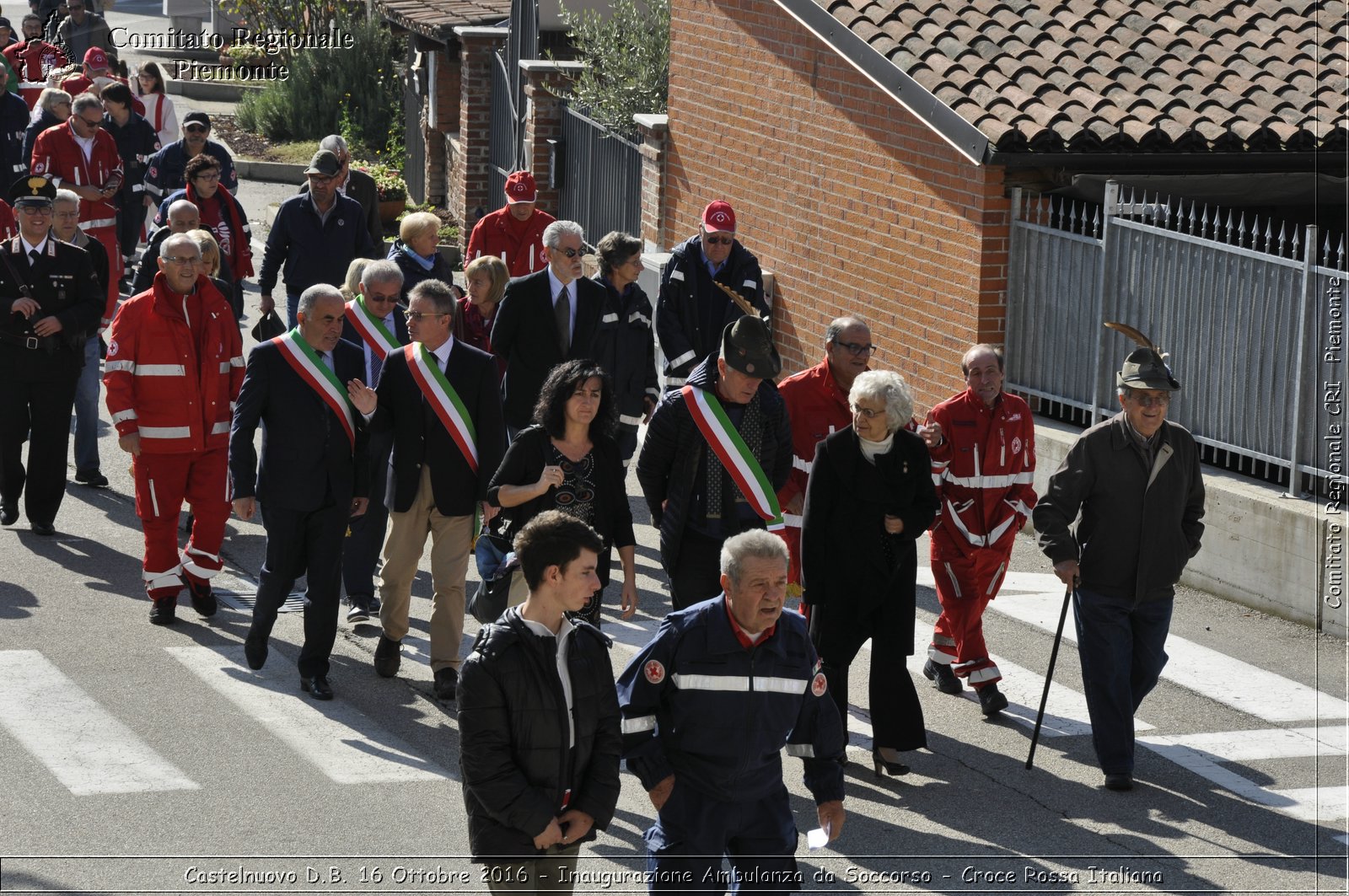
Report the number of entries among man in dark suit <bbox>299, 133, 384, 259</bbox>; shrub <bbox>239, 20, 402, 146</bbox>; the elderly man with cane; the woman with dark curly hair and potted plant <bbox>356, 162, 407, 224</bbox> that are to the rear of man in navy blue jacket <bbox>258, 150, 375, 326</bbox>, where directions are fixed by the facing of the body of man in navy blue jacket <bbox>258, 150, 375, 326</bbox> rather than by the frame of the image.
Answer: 3

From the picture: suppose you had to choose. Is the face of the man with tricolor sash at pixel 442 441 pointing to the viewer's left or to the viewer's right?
to the viewer's left

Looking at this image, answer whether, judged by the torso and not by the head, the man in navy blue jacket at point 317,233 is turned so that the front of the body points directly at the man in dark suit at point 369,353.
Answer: yes

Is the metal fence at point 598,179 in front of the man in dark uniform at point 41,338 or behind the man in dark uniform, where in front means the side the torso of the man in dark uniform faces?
behind

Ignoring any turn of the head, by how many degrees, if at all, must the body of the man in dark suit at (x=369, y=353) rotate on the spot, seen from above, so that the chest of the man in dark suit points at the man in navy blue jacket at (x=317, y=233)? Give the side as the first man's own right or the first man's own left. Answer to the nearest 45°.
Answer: approximately 180°

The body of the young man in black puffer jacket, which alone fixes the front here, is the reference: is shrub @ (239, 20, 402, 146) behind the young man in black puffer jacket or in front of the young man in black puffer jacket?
behind

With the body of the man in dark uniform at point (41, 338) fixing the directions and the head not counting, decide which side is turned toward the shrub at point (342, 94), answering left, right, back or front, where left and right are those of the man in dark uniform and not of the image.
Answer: back

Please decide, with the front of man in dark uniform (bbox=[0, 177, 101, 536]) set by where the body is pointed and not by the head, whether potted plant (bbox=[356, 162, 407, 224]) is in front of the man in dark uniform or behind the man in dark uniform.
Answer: behind

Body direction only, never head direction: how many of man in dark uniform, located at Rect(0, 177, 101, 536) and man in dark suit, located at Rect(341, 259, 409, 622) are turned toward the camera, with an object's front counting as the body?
2
